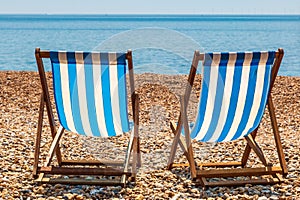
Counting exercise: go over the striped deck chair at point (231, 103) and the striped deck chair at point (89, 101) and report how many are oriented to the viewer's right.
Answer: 0

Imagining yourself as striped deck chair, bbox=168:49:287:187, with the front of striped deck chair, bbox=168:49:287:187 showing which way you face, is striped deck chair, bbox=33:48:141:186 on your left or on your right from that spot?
on your left

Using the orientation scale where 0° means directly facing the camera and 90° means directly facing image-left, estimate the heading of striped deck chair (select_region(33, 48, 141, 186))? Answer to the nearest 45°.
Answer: approximately 180°

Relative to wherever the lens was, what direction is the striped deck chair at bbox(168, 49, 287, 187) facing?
facing away from the viewer and to the left of the viewer

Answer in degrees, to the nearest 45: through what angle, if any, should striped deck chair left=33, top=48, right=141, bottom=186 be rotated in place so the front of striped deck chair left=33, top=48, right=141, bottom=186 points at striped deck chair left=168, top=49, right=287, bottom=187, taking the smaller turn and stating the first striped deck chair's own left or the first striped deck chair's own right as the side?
approximately 90° to the first striped deck chair's own right

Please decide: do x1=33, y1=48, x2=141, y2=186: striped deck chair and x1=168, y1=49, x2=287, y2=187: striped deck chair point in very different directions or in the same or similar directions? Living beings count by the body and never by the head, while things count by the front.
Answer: same or similar directions
